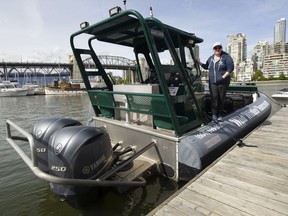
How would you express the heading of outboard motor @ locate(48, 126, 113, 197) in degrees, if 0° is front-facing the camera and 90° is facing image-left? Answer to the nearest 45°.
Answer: approximately 225°

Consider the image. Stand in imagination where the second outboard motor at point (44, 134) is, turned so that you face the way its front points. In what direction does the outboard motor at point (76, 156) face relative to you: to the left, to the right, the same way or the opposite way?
the same way

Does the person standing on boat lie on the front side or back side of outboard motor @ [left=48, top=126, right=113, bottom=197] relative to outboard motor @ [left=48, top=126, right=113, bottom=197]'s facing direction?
on the front side

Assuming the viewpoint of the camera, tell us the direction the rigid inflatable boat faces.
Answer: facing away from the viewer and to the right of the viewer

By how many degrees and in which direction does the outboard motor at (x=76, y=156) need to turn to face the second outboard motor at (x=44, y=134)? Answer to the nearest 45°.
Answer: approximately 90° to its left

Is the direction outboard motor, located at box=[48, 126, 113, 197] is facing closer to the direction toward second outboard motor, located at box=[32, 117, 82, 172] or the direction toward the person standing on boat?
the person standing on boat

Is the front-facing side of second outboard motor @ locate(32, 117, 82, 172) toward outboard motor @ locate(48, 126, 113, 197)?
no

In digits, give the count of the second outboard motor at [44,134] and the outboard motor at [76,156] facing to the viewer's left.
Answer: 0
